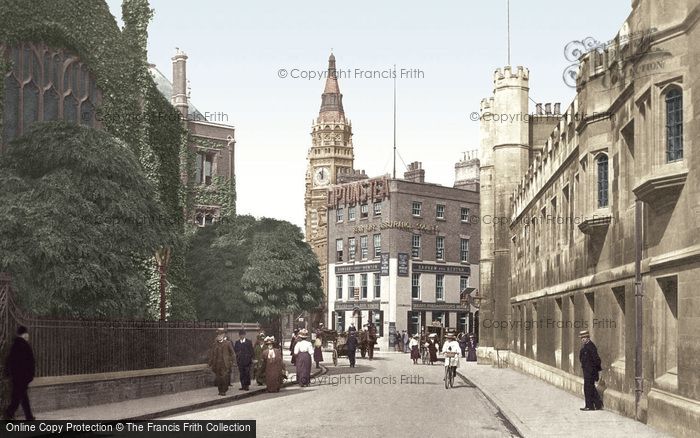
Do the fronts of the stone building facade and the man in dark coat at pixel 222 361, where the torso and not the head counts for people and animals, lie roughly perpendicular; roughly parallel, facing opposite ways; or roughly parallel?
roughly perpendicular

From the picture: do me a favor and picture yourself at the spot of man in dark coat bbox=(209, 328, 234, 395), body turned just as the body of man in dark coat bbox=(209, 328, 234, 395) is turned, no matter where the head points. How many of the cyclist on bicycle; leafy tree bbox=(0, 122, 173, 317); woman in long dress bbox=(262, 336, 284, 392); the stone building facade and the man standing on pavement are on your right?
1

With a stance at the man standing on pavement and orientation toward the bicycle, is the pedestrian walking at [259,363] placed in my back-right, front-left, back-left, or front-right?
front-left

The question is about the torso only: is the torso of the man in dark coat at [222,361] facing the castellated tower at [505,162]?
no

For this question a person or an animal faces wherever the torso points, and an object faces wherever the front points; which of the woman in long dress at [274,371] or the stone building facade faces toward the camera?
the woman in long dress

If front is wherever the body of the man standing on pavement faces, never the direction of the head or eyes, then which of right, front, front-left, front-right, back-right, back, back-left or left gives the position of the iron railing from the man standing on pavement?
front

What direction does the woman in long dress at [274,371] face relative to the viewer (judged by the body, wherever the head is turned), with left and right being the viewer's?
facing the viewer

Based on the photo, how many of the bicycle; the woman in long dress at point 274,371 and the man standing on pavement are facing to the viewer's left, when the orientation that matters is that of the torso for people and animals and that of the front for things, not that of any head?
1

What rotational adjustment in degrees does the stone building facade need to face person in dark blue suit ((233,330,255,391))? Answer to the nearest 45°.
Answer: approximately 45° to its right

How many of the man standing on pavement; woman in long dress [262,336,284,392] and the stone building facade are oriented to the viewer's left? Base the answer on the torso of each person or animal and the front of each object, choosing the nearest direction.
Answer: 2

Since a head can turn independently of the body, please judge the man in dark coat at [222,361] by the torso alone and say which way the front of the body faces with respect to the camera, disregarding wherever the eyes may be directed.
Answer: toward the camera

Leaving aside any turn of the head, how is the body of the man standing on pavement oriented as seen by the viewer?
to the viewer's left

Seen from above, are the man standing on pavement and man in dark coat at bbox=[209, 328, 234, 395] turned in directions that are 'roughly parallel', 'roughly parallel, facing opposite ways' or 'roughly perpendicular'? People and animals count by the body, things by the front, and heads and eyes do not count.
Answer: roughly perpendicular

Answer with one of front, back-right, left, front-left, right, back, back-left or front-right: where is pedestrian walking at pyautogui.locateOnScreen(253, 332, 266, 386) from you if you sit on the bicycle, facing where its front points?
right

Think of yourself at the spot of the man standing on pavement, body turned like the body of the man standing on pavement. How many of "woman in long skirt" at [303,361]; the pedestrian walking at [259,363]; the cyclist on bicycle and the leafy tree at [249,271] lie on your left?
0

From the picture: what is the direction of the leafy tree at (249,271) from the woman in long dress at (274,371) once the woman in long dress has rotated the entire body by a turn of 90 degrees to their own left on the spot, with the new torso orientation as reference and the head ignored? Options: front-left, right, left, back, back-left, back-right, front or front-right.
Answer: left

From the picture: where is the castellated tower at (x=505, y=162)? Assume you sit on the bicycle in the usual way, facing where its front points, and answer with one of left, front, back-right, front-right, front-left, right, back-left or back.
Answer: back

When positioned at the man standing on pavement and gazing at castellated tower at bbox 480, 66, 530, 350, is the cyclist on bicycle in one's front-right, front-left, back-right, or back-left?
front-left
